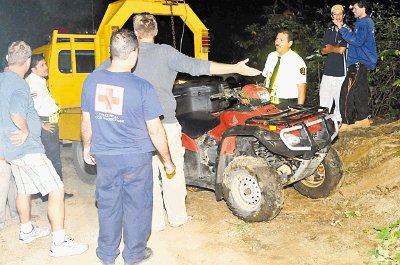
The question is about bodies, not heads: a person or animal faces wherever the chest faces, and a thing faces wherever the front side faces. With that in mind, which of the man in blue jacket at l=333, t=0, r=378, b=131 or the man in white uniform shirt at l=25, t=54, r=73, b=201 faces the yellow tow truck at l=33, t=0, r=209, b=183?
the man in blue jacket

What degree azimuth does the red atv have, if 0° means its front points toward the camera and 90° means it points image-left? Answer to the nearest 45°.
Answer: approximately 315°

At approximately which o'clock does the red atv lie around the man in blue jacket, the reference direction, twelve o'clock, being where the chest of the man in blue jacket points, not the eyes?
The red atv is roughly at 10 o'clock from the man in blue jacket.

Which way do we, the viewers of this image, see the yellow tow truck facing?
facing away from the viewer and to the left of the viewer

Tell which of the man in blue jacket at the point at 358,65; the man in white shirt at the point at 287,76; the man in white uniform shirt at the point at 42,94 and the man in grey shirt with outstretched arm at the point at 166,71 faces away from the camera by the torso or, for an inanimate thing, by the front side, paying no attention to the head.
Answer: the man in grey shirt with outstretched arm

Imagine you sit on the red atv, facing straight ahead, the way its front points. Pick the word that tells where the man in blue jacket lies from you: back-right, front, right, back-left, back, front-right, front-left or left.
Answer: left

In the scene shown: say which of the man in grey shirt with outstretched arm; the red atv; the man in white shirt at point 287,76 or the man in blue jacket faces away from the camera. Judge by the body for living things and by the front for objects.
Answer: the man in grey shirt with outstretched arm

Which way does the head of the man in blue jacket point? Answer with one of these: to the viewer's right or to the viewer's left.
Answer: to the viewer's left

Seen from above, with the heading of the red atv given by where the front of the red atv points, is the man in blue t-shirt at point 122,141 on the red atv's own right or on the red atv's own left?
on the red atv's own right

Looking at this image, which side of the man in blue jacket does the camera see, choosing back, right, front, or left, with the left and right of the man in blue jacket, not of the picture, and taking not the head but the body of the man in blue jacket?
left

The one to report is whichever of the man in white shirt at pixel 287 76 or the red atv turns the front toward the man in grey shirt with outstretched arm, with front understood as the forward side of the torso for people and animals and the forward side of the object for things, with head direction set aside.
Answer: the man in white shirt

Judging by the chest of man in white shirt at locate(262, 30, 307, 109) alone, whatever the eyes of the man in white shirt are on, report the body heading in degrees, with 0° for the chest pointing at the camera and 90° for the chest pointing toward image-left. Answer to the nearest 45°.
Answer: approximately 45°

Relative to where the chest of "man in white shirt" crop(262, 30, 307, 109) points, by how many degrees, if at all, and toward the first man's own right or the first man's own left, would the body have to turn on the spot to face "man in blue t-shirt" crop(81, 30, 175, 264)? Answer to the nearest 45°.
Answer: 0° — they already face them

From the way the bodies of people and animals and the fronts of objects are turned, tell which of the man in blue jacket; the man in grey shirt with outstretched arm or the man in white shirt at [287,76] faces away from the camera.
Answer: the man in grey shirt with outstretched arm

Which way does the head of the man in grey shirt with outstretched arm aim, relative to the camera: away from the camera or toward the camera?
away from the camera

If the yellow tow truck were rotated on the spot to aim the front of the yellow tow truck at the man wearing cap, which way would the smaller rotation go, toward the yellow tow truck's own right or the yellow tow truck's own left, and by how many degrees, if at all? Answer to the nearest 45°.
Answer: approximately 135° to the yellow tow truck's own right

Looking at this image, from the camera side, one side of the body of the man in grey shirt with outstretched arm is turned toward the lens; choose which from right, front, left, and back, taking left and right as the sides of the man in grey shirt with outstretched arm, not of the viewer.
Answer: back
